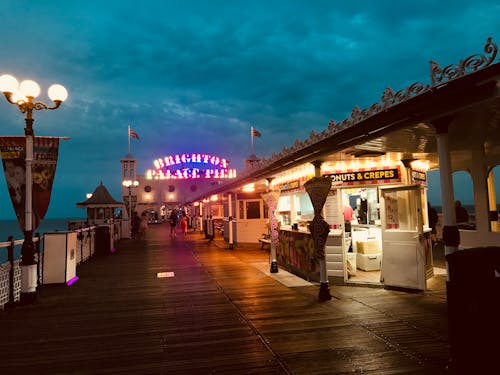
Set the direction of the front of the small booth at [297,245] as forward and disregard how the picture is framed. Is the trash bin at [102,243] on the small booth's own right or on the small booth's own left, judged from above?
on the small booth's own right

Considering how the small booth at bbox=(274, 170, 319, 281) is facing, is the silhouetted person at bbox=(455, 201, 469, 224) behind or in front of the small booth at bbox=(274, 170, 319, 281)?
behind

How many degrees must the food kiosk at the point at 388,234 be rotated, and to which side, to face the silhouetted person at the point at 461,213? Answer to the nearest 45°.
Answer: approximately 135° to its left

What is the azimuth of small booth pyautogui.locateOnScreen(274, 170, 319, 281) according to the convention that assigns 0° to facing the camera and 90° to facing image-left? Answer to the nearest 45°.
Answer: approximately 45°

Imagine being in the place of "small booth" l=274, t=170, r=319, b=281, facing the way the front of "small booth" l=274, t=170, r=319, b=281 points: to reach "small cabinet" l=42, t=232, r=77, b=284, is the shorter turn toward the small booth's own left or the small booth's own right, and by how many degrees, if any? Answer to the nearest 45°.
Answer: approximately 45° to the small booth's own right

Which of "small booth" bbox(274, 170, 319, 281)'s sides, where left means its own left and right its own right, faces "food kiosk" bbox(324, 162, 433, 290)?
left
